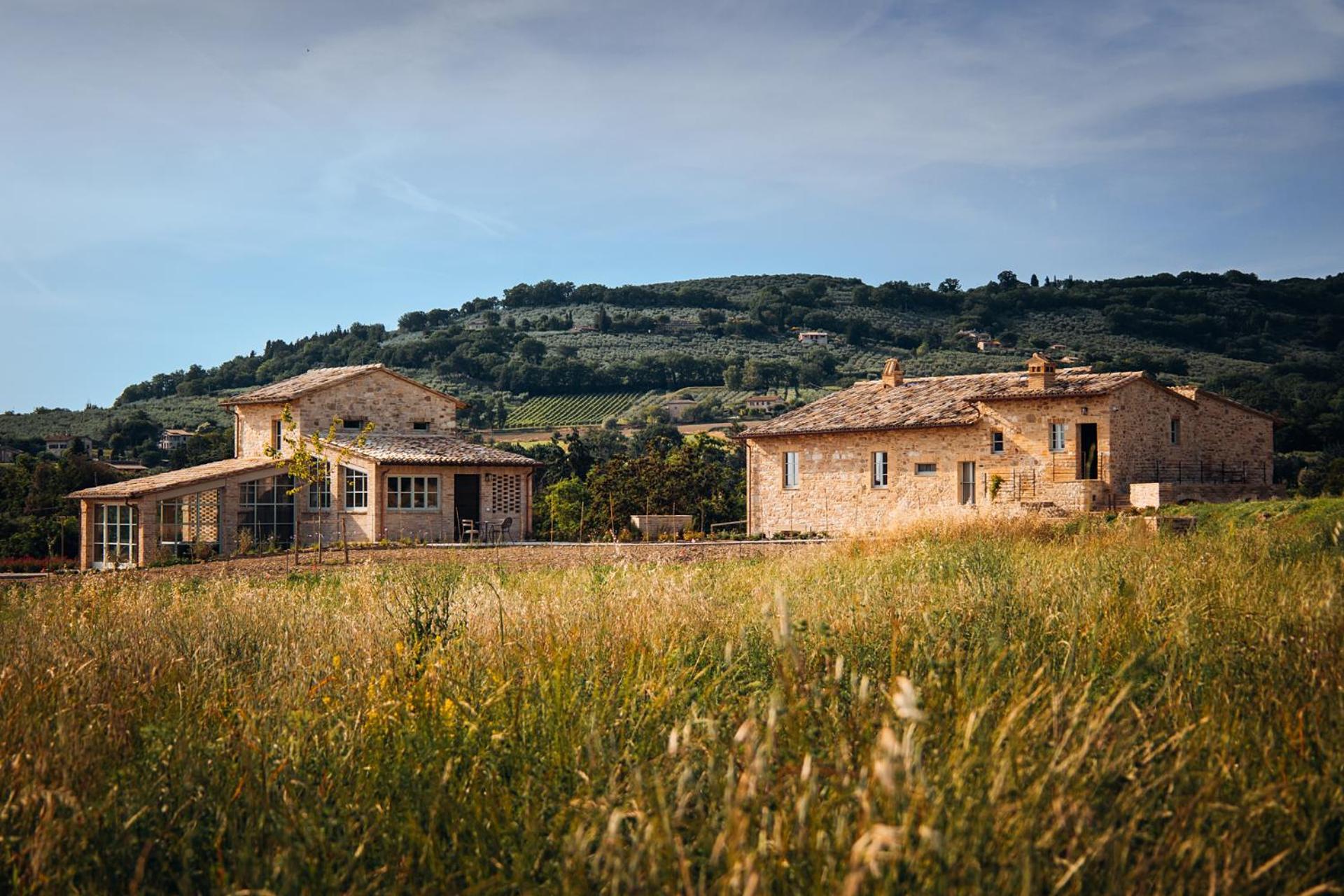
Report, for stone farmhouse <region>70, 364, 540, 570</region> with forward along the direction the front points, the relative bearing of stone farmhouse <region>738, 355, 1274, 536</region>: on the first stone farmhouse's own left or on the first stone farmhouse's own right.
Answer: on the first stone farmhouse's own left

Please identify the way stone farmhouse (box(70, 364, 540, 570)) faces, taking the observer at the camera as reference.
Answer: facing the viewer
